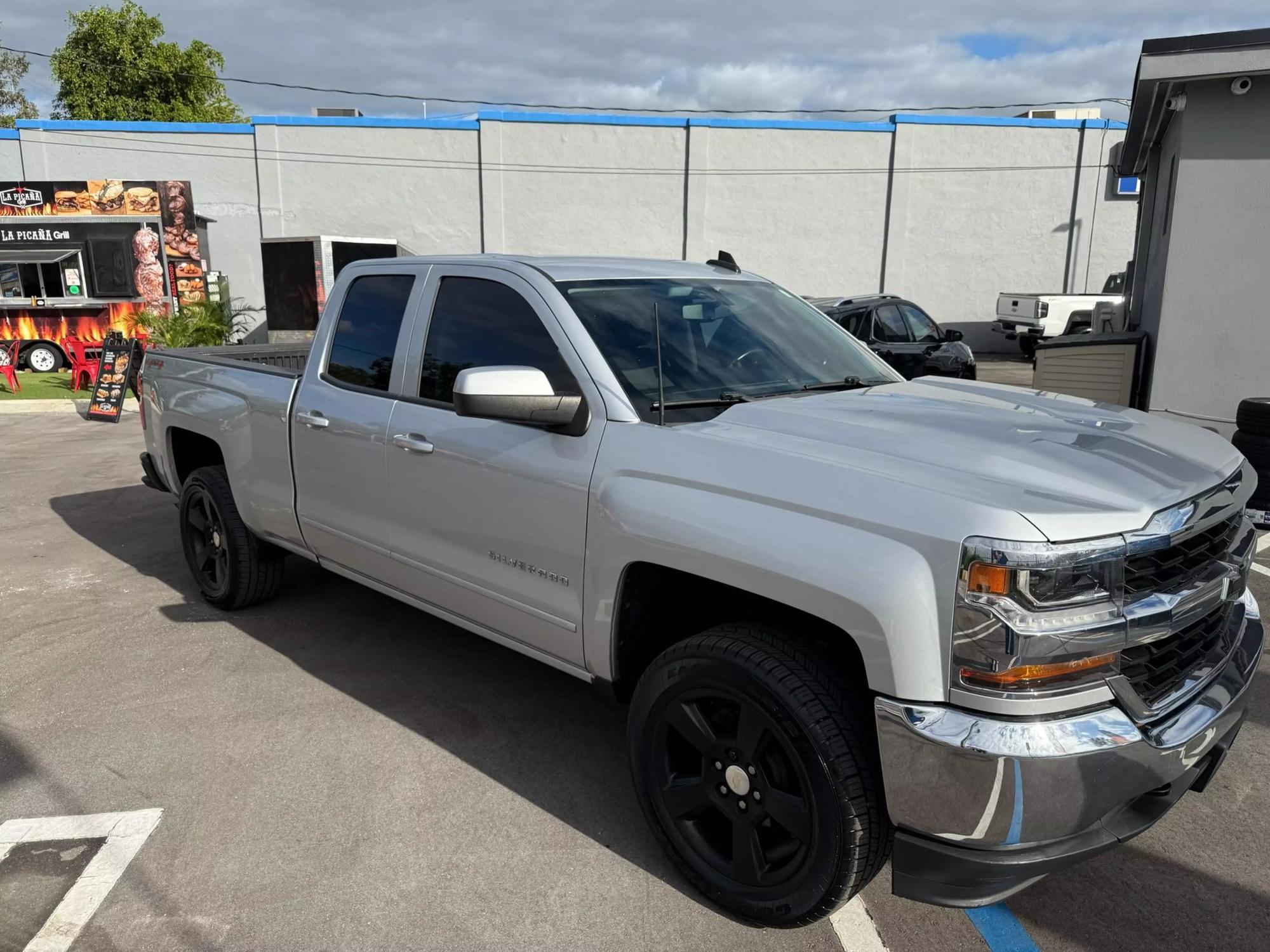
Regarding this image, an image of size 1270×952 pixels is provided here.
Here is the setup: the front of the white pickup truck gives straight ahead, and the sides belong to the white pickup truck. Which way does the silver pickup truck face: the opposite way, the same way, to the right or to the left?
to the right

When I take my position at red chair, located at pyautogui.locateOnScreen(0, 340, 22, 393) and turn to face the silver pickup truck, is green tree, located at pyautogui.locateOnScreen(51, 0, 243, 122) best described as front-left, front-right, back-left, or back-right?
back-left

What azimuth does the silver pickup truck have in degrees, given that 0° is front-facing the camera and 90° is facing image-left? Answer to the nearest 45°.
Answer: approximately 315°

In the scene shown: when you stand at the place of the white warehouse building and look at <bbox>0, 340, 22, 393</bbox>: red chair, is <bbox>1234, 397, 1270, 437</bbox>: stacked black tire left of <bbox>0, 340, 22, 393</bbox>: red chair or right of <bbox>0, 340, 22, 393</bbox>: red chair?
left

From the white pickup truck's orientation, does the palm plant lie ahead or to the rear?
to the rear

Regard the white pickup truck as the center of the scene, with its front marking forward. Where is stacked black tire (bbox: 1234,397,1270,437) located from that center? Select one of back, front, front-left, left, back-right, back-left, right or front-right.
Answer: back-right

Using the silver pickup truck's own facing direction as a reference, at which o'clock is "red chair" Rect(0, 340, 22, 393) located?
The red chair is roughly at 6 o'clock from the silver pickup truck.

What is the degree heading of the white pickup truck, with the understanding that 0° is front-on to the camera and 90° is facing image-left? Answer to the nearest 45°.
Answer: approximately 225°

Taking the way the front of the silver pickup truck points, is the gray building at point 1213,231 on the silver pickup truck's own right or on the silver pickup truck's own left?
on the silver pickup truck's own left

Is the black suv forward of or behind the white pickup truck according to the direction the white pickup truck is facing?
behind
